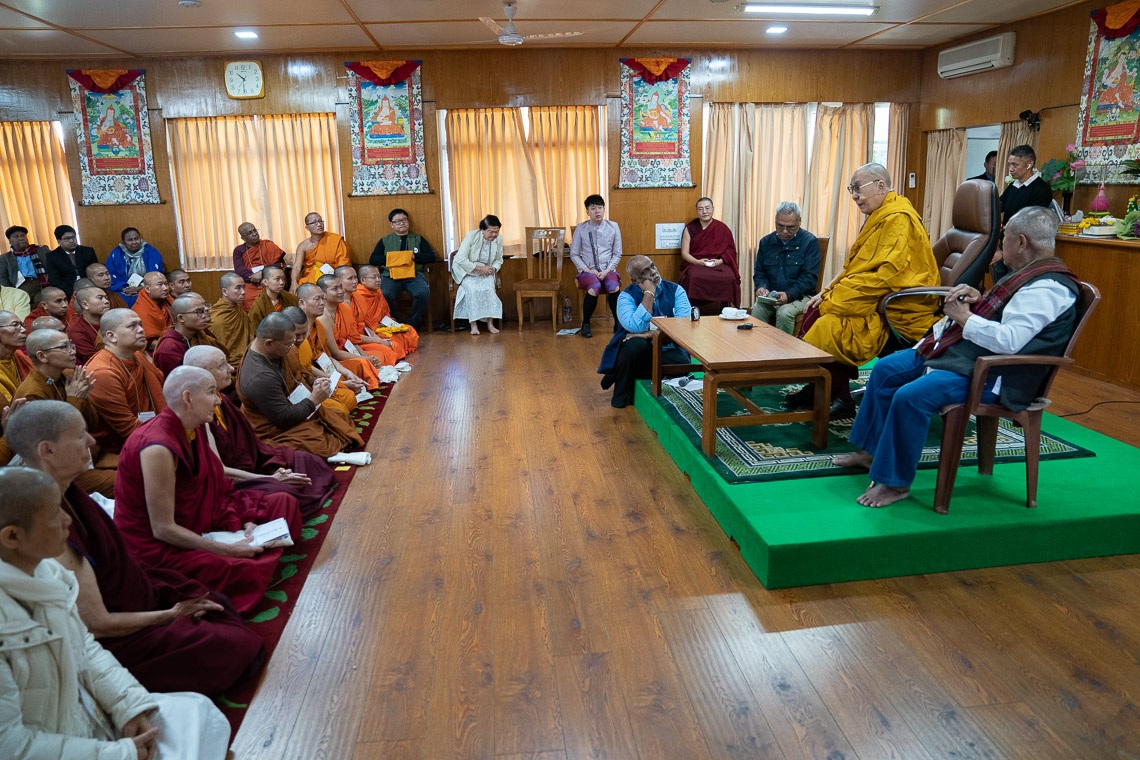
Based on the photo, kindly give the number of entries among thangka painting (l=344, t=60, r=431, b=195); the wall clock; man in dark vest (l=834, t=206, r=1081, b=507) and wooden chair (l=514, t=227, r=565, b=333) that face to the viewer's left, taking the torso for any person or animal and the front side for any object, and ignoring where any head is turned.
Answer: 1

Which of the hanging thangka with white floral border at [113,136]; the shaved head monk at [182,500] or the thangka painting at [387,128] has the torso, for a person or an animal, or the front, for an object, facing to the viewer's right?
the shaved head monk

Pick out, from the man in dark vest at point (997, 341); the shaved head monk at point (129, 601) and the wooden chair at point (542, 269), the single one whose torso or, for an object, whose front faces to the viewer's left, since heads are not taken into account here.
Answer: the man in dark vest

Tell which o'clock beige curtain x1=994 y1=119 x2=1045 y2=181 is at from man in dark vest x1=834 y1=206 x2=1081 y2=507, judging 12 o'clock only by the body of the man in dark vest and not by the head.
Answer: The beige curtain is roughly at 3 o'clock from the man in dark vest.

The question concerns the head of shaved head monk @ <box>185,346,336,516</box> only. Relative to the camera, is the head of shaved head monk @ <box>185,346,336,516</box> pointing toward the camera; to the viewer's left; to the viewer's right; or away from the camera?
to the viewer's right

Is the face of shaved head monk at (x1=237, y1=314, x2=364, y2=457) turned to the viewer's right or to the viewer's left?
to the viewer's right

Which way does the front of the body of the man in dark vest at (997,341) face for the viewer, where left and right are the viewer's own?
facing to the left of the viewer

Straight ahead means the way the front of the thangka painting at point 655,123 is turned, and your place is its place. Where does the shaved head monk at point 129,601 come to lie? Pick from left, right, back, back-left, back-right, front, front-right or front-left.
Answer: front

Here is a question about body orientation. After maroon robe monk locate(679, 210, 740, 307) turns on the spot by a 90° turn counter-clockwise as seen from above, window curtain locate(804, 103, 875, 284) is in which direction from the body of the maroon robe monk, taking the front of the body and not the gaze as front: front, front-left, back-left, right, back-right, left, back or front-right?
front-left

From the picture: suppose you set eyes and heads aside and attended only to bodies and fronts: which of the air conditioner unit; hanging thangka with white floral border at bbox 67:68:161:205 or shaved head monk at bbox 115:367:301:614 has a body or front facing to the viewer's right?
the shaved head monk

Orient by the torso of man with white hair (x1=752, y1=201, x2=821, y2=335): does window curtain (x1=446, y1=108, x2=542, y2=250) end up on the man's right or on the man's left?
on the man's right

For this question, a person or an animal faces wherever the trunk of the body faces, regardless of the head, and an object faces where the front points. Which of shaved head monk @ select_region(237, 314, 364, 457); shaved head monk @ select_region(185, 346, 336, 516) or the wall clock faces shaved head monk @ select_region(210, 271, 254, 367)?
the wall clock

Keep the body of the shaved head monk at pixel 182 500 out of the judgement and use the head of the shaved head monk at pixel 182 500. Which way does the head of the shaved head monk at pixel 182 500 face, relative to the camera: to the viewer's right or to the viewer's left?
to the viewer's right

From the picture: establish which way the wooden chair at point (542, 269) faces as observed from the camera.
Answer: facing the viewer

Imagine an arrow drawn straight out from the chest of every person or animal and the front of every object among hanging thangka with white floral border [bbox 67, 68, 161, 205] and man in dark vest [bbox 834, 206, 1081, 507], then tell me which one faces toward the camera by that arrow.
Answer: the hanging thangka with white floral border

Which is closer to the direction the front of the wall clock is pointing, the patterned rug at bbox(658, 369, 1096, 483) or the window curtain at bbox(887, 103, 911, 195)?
the patterned rug

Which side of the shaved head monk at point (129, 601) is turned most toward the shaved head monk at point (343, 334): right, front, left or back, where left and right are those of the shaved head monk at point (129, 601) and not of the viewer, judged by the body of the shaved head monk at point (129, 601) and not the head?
left

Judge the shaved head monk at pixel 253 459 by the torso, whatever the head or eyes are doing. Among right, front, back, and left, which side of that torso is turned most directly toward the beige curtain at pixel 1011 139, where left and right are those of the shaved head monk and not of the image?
front

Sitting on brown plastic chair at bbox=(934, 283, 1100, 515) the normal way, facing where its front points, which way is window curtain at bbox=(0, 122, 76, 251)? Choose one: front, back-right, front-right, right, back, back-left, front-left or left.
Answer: front

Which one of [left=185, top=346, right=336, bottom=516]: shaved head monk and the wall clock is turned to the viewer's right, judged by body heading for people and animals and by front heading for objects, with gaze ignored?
the shaved head monk

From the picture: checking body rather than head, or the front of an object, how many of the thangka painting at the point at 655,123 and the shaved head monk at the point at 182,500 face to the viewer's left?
0

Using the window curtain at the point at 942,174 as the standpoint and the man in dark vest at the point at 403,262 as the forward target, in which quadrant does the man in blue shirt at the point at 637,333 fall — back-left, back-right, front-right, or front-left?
front-left
